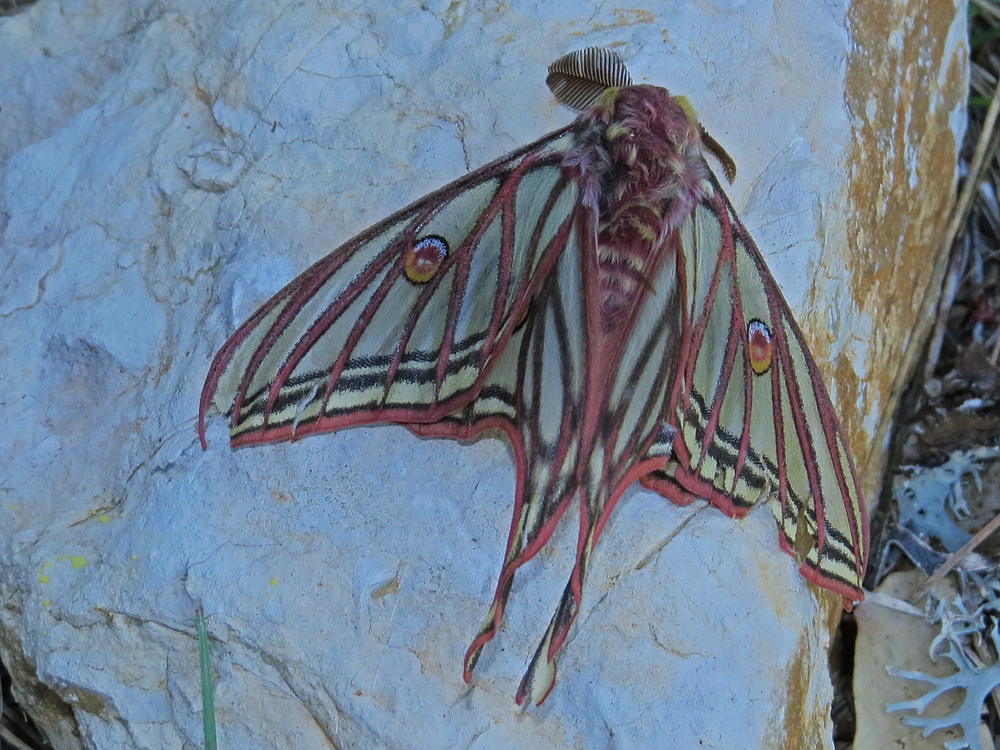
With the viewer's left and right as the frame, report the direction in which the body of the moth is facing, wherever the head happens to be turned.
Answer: facing away from the viewer

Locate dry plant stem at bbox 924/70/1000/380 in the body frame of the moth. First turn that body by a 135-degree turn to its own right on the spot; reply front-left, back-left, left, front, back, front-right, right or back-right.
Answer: left
